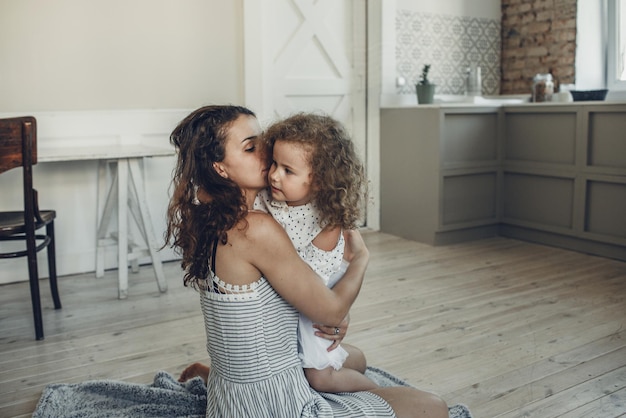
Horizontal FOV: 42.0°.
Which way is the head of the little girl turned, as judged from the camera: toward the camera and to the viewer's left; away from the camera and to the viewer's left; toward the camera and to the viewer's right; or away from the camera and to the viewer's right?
toward the camera and to the viewer's left

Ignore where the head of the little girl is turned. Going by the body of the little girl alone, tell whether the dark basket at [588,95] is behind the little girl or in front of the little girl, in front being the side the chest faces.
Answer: behind

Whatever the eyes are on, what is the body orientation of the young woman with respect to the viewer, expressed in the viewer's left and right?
facing away from the viewer and to the right of the viewer

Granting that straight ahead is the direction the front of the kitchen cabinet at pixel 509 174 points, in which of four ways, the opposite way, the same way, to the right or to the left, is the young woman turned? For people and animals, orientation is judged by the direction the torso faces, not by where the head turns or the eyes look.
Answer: the opposite way

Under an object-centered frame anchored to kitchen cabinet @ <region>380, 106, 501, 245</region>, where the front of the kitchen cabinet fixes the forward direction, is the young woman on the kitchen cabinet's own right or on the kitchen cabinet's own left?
on the kitchen cabinet's own right

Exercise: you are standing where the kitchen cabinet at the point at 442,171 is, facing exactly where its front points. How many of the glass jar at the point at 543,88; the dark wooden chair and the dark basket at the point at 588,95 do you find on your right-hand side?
1

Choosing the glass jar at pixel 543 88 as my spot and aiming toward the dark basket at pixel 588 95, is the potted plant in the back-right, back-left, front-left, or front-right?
back-right

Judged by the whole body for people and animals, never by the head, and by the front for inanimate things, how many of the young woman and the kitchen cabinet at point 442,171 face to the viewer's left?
0

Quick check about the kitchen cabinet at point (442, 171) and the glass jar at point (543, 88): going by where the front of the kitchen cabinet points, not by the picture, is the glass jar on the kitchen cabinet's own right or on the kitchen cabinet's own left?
on the kitchen cabinet's own left

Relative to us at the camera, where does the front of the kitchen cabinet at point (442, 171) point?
facing the viewer and to the right of the viewer

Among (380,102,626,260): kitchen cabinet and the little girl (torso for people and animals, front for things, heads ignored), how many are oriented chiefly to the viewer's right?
0

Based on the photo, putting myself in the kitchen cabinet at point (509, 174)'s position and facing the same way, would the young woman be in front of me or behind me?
in front

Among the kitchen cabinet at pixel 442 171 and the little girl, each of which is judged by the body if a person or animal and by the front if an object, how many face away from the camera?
0

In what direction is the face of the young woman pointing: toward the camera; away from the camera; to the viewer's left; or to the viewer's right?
to the viewer's right
